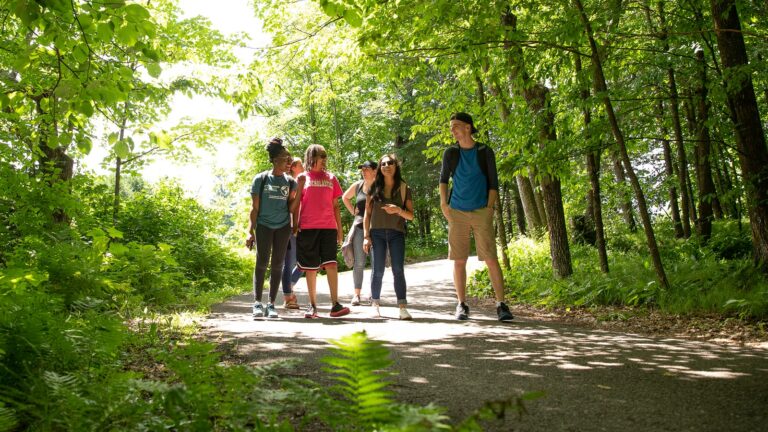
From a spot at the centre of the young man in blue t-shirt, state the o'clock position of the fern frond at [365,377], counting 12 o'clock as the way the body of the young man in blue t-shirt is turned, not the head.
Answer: The fern frond is roughly at 12 o'clock from the young man in blue t-shirt.

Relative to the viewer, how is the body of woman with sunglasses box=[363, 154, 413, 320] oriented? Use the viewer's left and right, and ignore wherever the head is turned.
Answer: facing the viewer

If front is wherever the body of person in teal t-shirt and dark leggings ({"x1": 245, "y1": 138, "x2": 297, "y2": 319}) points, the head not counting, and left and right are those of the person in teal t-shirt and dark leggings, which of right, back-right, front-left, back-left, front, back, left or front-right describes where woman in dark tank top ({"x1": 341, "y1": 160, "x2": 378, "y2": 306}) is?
back-left

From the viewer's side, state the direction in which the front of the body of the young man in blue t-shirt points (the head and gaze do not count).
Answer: toward the camera

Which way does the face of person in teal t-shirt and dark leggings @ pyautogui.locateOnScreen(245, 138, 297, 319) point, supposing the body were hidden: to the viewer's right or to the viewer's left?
to the viewer's right

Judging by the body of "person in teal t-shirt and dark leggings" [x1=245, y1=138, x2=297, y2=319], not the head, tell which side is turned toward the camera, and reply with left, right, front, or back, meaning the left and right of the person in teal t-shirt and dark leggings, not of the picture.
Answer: front

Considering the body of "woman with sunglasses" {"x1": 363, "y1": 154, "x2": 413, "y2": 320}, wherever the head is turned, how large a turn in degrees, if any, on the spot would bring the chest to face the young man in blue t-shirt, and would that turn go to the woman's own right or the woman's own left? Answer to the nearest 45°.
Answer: approximately 45° to the woman's own left

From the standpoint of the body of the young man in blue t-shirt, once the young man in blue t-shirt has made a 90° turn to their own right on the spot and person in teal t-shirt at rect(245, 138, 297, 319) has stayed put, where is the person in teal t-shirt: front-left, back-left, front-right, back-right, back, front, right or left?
front

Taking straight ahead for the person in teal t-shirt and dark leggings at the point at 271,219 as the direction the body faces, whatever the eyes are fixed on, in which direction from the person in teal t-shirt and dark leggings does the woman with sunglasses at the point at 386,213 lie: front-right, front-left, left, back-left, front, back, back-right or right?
left

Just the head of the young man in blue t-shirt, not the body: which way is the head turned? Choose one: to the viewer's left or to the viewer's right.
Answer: to the viewer's left

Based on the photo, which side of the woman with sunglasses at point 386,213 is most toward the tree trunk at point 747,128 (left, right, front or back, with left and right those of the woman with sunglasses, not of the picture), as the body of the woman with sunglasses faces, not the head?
left

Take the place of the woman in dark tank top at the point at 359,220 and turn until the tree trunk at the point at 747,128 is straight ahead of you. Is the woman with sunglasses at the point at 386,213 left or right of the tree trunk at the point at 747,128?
right
